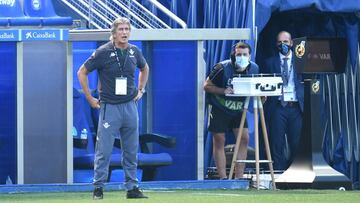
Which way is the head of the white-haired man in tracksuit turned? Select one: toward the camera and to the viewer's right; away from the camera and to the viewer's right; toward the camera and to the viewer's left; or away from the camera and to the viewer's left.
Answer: toward the camera and to the viewer's right

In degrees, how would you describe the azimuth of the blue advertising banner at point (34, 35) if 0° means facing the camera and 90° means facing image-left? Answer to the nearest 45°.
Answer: approximately 0°

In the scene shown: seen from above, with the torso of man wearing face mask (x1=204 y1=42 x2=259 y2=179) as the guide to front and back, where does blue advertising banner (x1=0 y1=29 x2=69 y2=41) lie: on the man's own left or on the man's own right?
on the man's own right

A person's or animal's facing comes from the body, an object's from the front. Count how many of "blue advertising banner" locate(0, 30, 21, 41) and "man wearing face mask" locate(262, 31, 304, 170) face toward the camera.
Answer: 2
